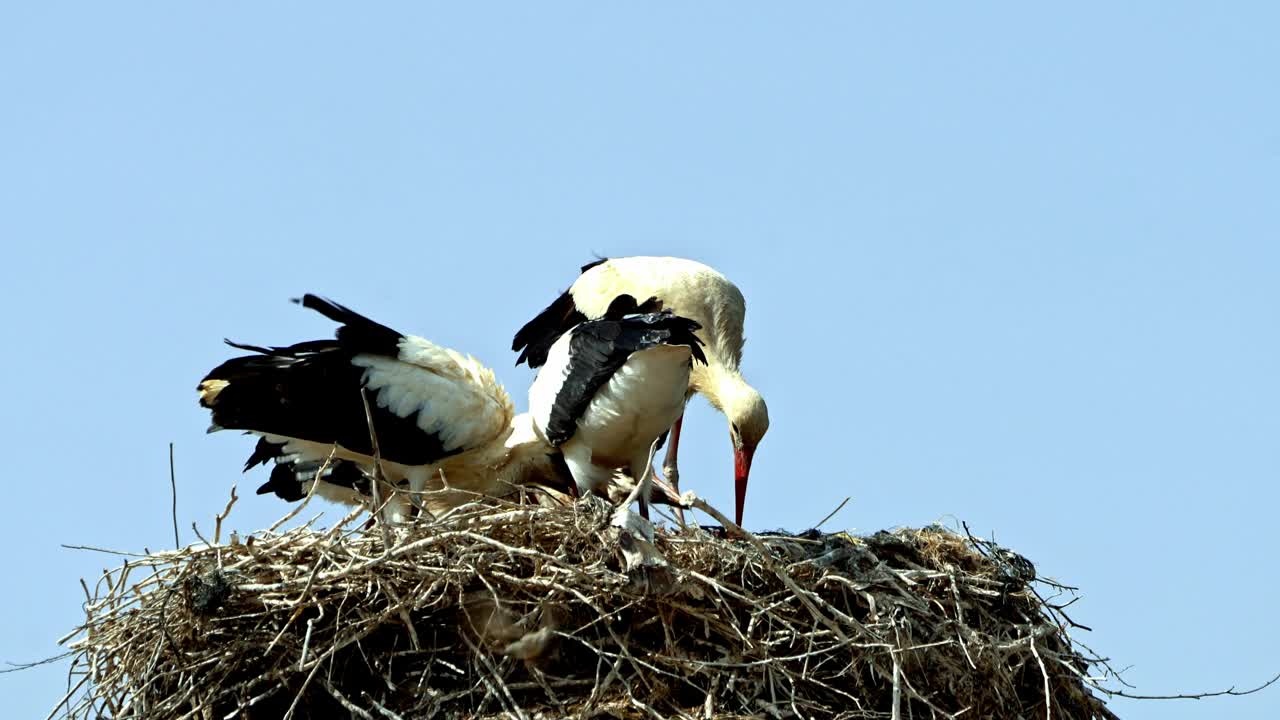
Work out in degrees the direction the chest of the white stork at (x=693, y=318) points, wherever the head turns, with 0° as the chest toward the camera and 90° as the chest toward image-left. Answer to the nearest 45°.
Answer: approximately 270°

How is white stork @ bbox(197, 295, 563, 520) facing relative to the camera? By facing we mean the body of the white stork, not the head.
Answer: to the viewer's right

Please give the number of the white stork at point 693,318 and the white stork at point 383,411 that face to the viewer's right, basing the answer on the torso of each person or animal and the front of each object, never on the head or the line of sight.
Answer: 2
